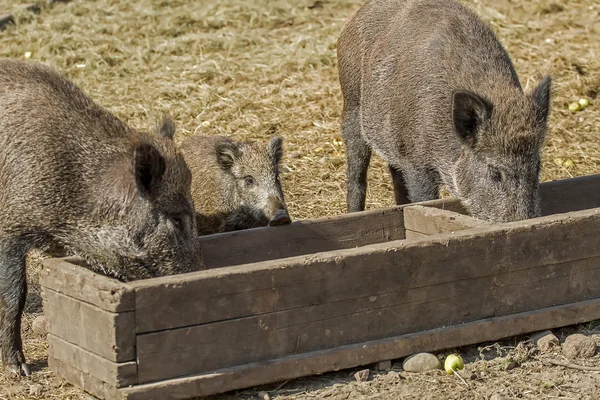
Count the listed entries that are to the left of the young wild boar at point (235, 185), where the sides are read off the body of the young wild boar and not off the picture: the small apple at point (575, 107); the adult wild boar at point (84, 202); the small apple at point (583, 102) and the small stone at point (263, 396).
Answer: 2

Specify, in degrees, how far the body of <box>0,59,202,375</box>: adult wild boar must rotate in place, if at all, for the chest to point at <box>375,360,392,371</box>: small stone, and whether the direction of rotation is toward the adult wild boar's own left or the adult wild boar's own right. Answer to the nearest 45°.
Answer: approximately 45° to the adult wild boar's own right

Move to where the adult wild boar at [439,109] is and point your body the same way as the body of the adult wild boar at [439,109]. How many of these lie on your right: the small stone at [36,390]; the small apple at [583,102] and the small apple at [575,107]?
1

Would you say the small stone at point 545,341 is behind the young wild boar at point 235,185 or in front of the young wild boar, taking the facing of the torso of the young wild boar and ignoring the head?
in front

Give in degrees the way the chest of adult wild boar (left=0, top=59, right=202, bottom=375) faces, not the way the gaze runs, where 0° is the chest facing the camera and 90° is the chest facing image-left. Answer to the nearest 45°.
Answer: approximately 270°

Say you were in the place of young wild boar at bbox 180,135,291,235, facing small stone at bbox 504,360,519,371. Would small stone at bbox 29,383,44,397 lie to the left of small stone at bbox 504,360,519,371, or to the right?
right

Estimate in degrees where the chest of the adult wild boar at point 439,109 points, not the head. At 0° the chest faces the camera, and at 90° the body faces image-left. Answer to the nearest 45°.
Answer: approximately 315°

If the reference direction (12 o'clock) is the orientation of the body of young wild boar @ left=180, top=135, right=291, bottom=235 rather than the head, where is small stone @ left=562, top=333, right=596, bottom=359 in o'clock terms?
The small stone is roughly at 12 o'clock from the young wild boar.

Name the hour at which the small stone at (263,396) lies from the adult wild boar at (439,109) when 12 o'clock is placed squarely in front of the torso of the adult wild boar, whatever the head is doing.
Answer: The small stone is roughly at 2 o'clock from the adult wild boar.

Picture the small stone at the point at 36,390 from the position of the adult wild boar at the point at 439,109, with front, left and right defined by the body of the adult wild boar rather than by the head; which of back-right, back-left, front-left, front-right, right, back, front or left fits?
right
